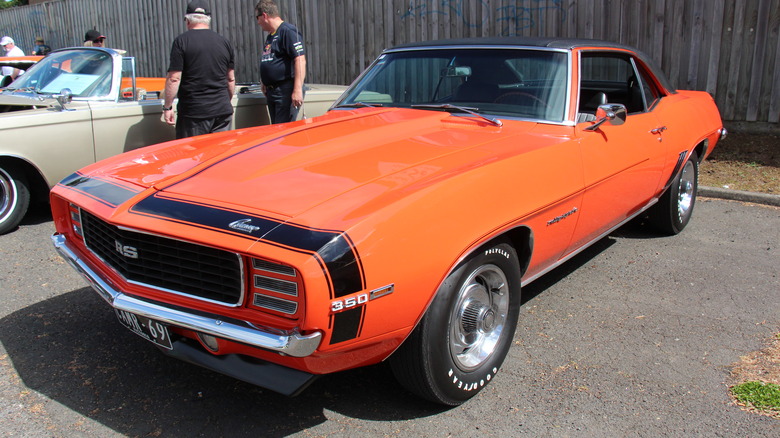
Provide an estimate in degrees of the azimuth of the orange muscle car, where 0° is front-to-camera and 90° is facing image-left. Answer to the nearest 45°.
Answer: approximately 45°

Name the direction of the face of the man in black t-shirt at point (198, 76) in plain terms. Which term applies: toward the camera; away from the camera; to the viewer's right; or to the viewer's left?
away from the camera

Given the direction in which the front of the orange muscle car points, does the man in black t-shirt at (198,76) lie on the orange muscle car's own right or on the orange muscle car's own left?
on the orange muscle car's own right

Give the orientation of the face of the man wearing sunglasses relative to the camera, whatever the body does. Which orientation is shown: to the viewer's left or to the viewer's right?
to the viewer's left

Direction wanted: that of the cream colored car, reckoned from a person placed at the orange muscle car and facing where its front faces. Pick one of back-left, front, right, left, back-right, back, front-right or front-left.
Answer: right

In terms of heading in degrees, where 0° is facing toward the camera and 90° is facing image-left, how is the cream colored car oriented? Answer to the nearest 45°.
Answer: approximately 45°
